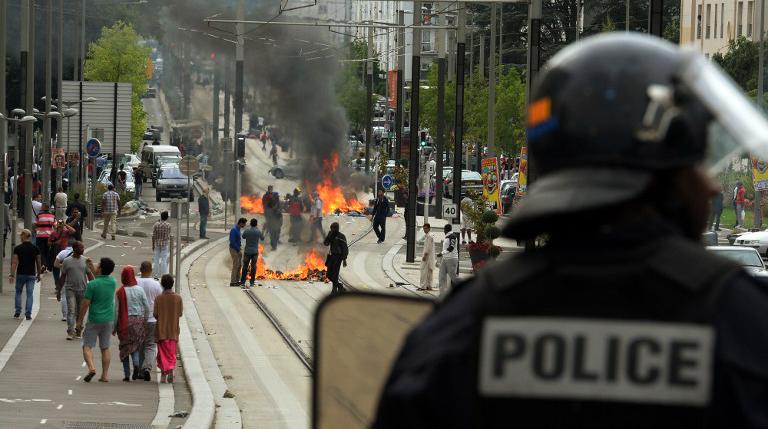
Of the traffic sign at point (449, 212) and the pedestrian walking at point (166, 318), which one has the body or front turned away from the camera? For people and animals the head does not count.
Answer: the pedestrian walking

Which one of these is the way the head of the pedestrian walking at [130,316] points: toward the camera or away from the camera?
away from the camera

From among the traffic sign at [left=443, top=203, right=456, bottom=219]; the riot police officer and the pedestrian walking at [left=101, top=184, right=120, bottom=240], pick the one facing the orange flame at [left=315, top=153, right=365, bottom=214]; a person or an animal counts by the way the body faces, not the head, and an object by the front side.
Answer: the riot police officer

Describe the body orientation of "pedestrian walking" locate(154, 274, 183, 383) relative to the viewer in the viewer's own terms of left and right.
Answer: facing away from the viewer

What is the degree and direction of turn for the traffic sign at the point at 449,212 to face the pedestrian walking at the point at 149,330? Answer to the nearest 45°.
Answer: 0° — it already faces them

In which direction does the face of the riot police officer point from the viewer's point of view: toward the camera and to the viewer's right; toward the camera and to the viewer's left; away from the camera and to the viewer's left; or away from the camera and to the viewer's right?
away from the camera and to the viewer's right

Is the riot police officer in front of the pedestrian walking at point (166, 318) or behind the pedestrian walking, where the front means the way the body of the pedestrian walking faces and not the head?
behind

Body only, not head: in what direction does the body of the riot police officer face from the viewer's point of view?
away from the camera

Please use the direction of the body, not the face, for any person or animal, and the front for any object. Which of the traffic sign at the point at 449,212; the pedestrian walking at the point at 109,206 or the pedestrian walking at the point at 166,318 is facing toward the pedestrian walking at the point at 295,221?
the pedestrian walking at the point at 166,318
